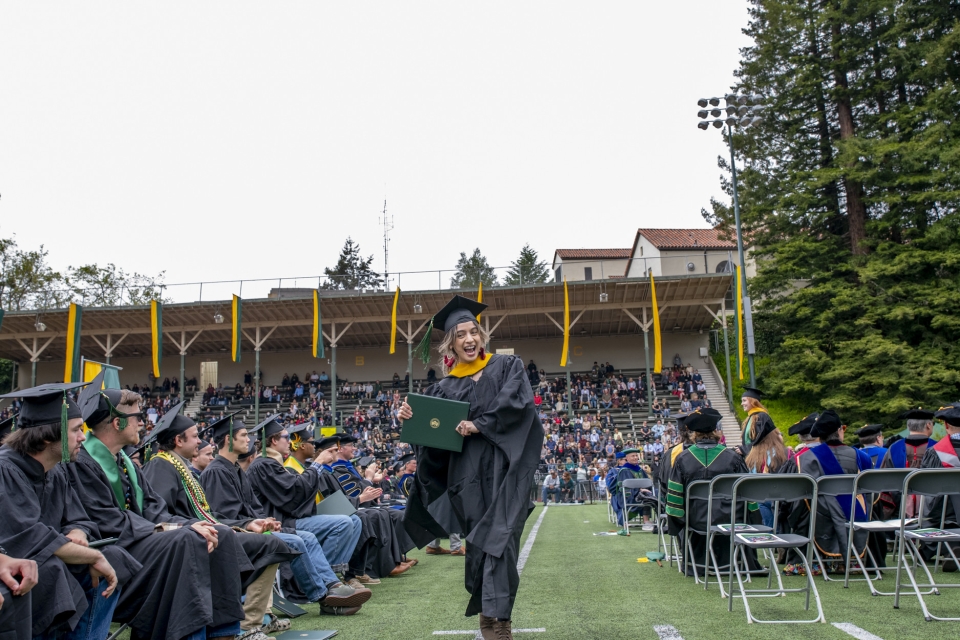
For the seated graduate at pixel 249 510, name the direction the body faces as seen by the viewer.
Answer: to the viewer's right

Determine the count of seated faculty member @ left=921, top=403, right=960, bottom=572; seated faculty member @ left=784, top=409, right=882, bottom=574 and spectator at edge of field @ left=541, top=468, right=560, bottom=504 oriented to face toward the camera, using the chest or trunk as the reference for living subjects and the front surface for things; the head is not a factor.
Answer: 1

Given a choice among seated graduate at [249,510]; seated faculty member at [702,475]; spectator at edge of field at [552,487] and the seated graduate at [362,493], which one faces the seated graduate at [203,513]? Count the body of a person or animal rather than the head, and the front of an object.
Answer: the spectator at edge of field

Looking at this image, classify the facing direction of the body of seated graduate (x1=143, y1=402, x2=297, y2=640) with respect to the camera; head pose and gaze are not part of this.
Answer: to the viewer's right

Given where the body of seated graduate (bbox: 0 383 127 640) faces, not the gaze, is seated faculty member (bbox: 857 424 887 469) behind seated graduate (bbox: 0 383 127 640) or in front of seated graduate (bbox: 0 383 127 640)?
in front

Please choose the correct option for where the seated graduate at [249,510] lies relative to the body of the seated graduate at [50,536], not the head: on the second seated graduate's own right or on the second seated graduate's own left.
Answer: on the second seated graduate's own left

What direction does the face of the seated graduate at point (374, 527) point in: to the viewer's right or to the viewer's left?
to the viewer's right

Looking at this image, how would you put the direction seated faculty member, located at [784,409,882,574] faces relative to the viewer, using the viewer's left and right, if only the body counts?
facing away from the viewer

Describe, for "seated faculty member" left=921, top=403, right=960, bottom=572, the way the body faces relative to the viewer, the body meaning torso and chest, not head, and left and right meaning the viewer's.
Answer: facing away from the viewer

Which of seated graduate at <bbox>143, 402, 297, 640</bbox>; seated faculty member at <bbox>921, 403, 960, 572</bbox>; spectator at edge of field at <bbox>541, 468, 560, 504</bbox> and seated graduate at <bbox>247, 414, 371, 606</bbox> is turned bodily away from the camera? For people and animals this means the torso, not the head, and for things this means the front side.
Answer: seated faculty member at <bbox>921, 403, 960, 572</bbox>

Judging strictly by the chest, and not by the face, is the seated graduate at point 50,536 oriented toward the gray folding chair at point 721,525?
yes

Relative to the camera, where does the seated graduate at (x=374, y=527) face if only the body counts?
to the viewer's right
